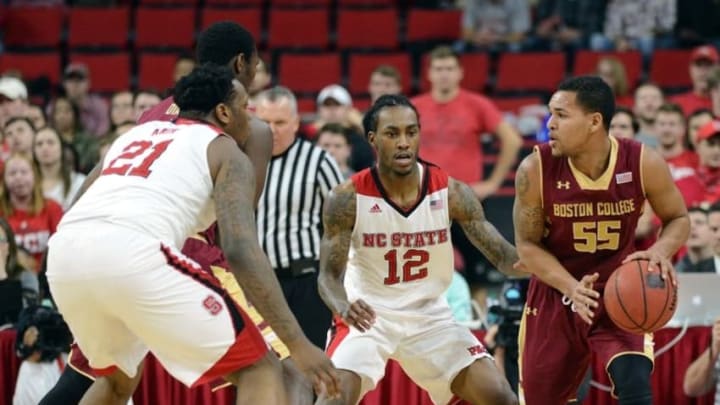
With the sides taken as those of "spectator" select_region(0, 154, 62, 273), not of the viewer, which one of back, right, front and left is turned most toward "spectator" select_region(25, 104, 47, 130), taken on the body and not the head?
back

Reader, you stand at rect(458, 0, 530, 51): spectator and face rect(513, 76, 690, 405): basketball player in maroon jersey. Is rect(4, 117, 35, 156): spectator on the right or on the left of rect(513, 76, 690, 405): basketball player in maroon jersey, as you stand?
right

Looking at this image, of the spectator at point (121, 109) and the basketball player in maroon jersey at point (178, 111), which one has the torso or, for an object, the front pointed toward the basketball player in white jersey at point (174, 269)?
the spectator

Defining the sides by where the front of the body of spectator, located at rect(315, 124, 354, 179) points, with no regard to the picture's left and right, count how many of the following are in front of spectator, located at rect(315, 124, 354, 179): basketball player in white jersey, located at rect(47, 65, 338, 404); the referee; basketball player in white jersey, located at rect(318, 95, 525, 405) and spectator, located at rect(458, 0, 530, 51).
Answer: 3

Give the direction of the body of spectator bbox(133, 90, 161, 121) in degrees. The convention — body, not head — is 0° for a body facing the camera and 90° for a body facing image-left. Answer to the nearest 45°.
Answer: approximately 0°

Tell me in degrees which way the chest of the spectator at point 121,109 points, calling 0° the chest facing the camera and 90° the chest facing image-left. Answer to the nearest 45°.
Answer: approximately 0°

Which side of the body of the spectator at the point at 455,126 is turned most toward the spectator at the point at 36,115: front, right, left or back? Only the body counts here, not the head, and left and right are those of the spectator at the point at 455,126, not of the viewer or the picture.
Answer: right

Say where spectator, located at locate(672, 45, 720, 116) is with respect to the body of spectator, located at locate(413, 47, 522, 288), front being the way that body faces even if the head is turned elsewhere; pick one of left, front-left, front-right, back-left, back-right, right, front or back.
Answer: back-left
